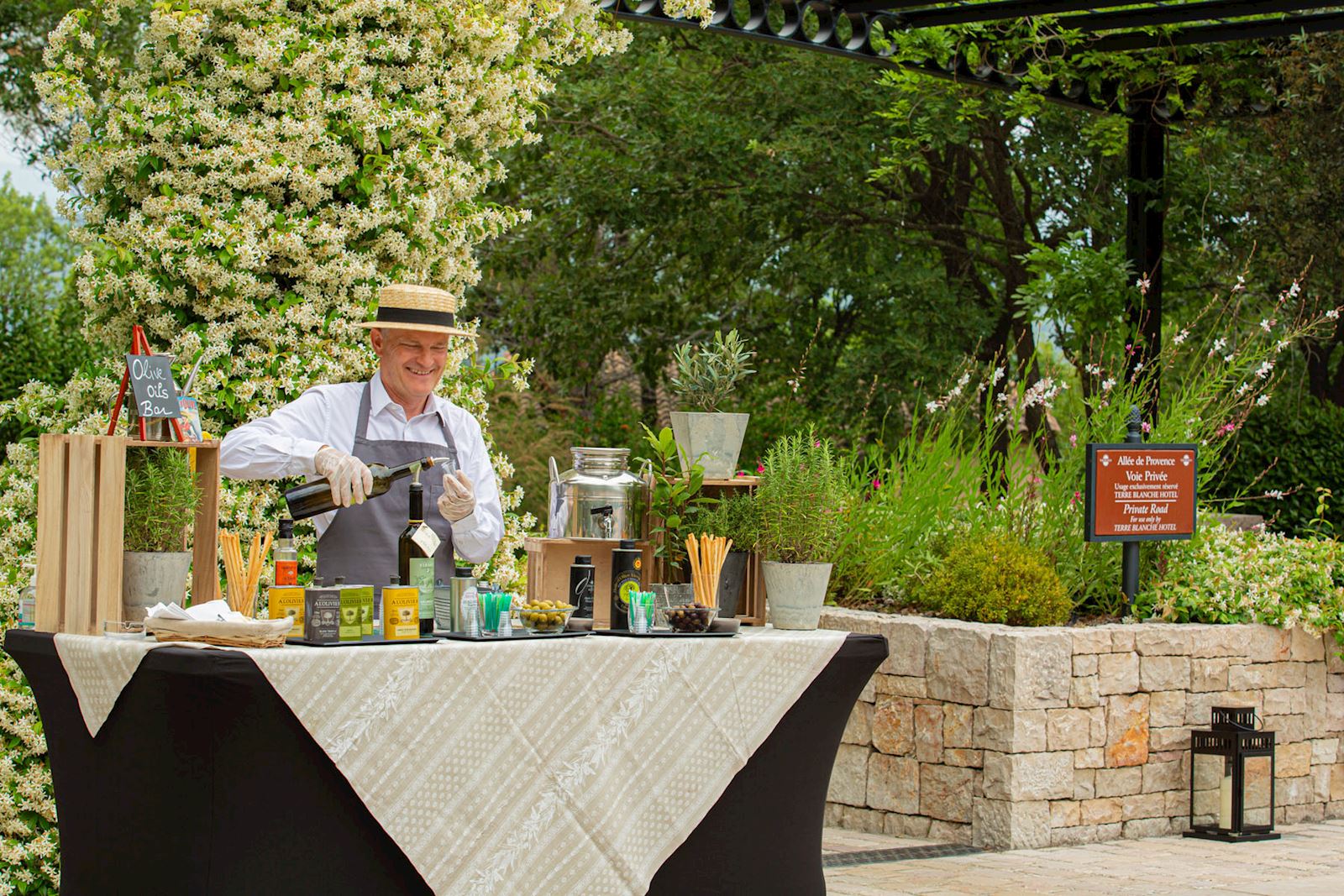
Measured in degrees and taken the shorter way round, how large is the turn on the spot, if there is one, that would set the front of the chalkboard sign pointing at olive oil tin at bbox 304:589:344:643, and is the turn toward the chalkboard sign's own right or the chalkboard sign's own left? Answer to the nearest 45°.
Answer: approximately 45° to the chalkboard sign's own left

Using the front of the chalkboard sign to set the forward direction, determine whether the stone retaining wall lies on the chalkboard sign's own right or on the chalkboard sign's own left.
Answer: on the chalkboard sign's own left

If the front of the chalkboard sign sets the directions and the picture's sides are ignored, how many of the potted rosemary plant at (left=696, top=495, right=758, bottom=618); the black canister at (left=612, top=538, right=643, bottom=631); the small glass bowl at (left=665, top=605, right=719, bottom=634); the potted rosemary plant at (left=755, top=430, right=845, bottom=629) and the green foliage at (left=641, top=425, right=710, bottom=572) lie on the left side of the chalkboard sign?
5

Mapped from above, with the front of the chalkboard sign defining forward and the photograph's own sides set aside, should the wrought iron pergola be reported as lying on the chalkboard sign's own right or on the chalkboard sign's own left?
on the chalkboard sign's own left

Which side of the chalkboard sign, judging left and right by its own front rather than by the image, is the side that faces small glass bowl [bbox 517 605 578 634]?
left

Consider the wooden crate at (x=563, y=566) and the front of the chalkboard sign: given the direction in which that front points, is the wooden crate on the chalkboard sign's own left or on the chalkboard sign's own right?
on the chalkboard sign's own left

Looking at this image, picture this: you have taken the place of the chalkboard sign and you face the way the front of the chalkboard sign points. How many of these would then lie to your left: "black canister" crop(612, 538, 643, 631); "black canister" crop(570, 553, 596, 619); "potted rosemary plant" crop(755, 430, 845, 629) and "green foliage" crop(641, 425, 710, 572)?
4

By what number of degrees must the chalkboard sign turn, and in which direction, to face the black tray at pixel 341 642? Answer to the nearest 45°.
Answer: approximately 45° to its left

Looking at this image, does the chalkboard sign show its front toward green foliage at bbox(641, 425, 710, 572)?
no

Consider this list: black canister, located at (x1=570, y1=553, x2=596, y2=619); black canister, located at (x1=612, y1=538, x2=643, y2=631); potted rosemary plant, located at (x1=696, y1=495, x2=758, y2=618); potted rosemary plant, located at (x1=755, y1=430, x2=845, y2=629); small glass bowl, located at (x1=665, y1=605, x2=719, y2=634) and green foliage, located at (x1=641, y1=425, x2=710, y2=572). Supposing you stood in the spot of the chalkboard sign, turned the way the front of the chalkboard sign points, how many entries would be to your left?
6

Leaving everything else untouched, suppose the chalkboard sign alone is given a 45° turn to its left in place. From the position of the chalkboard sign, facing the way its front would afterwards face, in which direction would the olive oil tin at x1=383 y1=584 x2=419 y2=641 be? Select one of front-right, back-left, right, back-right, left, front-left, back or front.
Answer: front

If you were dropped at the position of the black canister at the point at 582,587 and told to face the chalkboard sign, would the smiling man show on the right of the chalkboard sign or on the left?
right

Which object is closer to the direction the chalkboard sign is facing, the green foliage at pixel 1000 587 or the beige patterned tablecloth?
the beige patterned tablecloth

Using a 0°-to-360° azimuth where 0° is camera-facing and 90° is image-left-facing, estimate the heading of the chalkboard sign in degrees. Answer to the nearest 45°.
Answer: approximately 0°

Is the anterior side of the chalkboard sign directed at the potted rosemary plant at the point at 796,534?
no

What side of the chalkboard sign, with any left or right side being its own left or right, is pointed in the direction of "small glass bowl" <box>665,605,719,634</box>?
left
